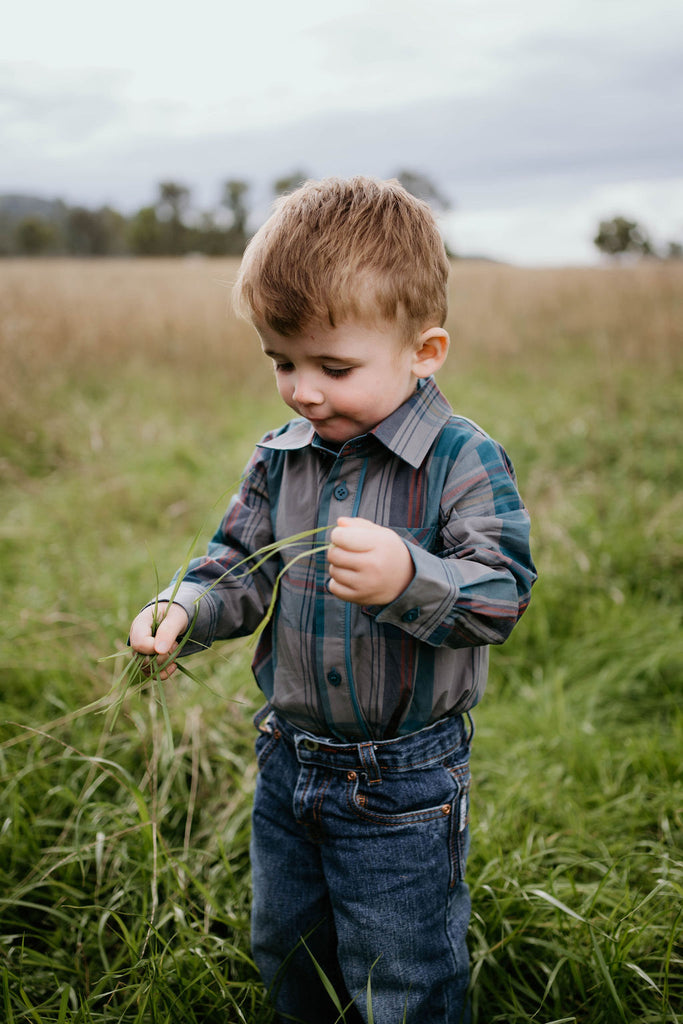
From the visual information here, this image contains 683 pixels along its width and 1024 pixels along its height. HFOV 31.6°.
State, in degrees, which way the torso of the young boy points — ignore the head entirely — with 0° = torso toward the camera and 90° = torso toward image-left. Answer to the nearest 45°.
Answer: approximately 45°
